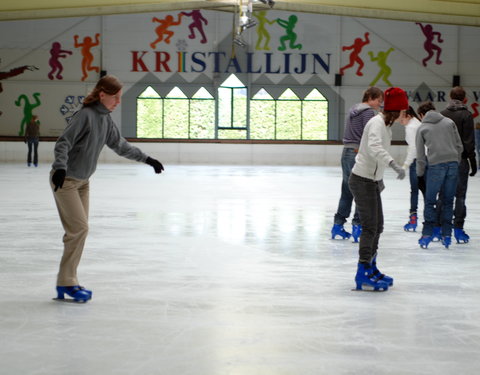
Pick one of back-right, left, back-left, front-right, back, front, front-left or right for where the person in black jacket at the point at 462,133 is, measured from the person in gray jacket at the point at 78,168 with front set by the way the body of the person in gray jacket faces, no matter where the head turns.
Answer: front-left

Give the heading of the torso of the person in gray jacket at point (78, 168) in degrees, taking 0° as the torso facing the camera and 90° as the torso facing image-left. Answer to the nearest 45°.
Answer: approximately 270°
